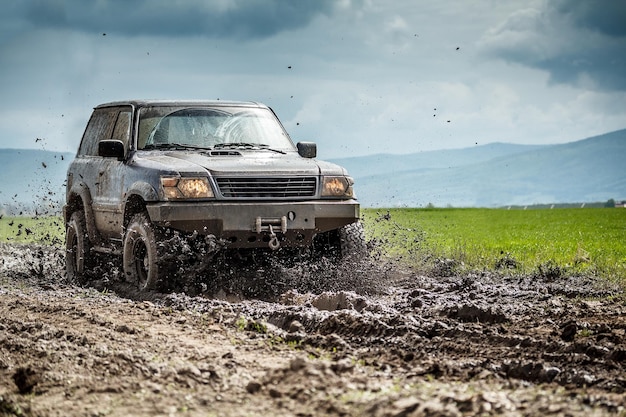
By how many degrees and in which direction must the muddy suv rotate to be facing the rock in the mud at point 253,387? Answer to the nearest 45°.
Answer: approximately 45° to its right

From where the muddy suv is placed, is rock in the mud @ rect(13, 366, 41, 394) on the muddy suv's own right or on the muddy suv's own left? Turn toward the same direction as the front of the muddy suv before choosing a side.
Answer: on the muddy suv's own right

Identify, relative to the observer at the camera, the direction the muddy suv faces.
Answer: facing the viewer and to the right of the viewer

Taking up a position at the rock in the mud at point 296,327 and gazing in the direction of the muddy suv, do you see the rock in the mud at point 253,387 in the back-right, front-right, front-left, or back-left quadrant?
back-left

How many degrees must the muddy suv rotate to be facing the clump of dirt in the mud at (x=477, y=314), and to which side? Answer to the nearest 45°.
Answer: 0° — it already faces it

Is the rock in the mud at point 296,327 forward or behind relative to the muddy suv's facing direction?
forward

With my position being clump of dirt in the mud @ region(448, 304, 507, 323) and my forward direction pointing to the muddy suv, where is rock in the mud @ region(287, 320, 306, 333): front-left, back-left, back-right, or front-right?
front-left

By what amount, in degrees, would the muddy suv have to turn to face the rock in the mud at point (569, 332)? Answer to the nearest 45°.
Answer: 0° — it already faces it
